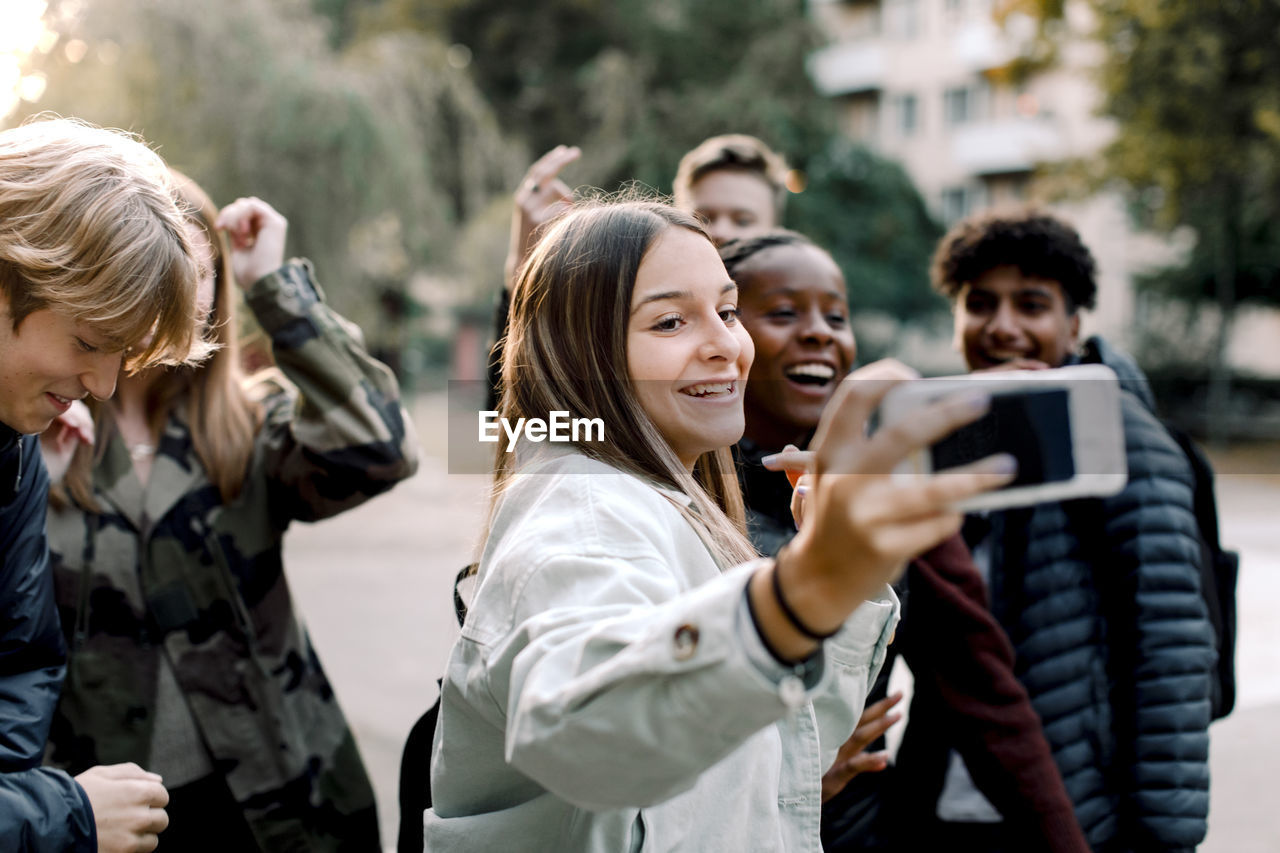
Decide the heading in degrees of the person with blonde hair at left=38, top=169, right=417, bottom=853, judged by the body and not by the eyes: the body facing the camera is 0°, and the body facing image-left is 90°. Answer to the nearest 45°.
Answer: approximately 45°

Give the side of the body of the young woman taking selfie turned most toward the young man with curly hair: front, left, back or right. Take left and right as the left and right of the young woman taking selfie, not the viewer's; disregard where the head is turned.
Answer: left

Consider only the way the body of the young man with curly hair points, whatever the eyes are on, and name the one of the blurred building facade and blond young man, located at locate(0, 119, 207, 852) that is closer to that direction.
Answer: the blond young man

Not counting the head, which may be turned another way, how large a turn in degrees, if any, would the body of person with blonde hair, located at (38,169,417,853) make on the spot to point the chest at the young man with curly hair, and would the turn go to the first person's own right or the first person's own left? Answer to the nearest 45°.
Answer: approximately 135° to the first person's own left

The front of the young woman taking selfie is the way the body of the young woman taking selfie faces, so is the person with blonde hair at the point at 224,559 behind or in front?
behind

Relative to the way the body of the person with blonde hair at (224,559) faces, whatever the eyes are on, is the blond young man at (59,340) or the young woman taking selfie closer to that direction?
the blond young man

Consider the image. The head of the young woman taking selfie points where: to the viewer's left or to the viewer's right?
to the viewer's right

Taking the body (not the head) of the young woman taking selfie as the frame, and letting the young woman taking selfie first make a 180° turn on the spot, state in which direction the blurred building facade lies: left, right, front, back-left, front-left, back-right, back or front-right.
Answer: front-right

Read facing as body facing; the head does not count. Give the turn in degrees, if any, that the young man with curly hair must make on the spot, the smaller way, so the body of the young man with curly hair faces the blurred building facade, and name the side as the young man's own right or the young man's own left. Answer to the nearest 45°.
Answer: approximately 135° to the young man's own right

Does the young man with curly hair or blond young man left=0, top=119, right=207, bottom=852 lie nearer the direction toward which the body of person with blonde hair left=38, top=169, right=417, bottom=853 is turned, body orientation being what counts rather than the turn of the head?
the blond young man
